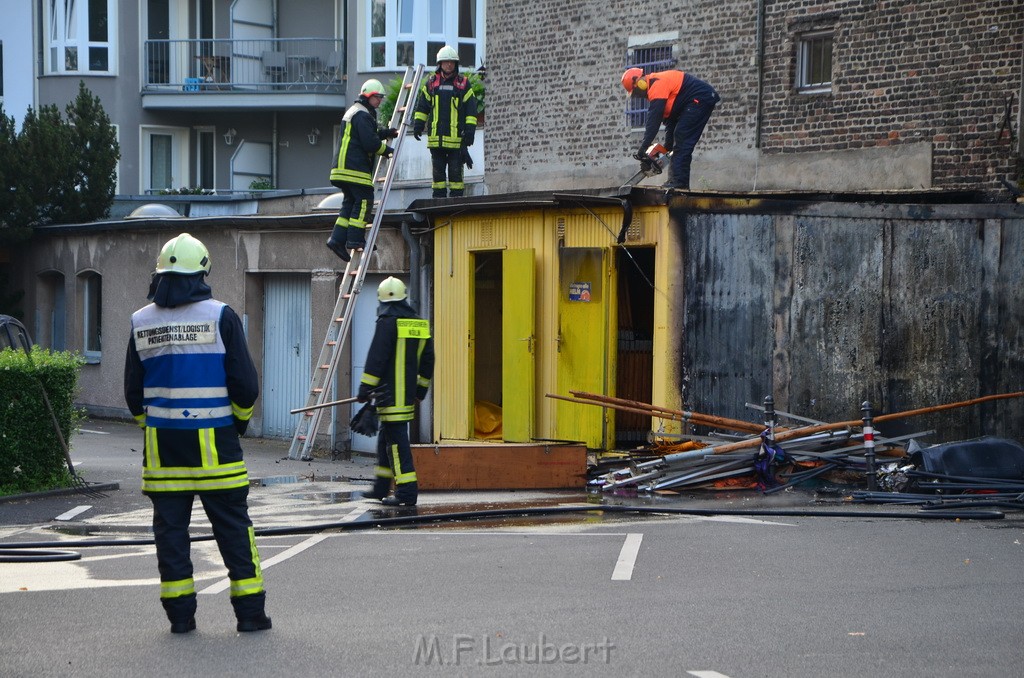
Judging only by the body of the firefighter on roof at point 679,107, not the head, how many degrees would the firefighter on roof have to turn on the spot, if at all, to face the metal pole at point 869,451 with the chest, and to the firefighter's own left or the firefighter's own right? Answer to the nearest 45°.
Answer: approximately 135° to the firefighter's own left

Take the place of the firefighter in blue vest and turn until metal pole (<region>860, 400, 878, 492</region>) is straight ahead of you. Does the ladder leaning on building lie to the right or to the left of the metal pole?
left

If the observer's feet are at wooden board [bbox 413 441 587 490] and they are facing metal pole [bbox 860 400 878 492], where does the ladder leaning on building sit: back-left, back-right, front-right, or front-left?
back-left

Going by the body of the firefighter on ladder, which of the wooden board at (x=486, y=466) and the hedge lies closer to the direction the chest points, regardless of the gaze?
the wooden board

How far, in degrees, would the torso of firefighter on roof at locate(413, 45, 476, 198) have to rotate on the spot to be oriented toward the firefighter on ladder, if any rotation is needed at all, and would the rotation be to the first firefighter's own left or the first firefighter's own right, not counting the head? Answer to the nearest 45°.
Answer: approximately 45° to the first firefighter's own right

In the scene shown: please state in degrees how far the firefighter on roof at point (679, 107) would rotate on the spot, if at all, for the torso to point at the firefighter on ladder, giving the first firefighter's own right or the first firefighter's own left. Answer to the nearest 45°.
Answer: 0° — they already face them

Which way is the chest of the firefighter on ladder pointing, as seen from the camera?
to the viewer's right

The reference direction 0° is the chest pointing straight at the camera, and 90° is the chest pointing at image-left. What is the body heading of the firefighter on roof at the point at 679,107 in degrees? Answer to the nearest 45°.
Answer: approximately 90°

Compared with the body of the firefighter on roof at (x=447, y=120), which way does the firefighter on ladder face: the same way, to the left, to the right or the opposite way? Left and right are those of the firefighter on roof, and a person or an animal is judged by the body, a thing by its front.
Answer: to the left
